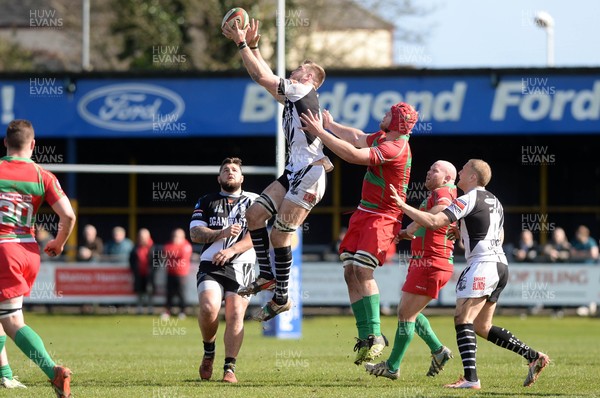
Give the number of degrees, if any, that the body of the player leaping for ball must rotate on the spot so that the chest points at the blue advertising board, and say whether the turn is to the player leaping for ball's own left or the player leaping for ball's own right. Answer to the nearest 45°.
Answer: approximately 90° to the player leaping for ball's own right

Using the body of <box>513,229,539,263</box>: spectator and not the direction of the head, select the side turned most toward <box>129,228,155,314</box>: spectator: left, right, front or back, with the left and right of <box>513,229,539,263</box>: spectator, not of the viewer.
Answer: right

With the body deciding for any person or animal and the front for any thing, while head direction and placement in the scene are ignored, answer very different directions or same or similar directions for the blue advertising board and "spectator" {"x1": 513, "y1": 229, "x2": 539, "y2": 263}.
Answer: same or similar directions

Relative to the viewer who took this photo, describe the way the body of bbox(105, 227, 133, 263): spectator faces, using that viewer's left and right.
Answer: facing the viewer

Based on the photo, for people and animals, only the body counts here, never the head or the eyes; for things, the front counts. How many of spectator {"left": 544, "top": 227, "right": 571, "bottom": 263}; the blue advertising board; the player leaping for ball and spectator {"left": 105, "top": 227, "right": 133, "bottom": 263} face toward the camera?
3

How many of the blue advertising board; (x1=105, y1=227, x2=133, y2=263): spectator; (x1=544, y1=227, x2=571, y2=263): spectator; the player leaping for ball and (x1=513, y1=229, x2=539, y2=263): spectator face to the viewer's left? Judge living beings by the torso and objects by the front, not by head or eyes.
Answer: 1

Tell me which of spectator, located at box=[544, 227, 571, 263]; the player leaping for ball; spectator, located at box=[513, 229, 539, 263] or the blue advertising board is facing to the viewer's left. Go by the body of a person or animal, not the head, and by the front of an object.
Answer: the player leaping for ball

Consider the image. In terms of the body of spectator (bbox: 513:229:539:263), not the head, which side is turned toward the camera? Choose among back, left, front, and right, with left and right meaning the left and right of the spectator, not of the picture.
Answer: front

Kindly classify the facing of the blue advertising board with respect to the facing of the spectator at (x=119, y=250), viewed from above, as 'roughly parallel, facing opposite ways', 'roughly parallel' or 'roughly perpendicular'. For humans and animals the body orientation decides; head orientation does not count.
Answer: roughly parallel

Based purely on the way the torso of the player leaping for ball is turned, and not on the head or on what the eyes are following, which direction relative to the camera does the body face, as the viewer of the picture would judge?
to the viewer's left

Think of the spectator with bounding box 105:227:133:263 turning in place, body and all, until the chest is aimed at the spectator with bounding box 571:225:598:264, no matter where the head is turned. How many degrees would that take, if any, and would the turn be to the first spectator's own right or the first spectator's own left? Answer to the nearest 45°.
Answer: approximately 90° to the first spectator's own left

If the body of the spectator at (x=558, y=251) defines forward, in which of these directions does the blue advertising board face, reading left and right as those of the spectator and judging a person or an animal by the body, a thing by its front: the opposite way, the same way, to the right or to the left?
the same way

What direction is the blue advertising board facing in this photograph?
toward the camera

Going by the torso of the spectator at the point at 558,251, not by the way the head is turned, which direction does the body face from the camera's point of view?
toward the camera
